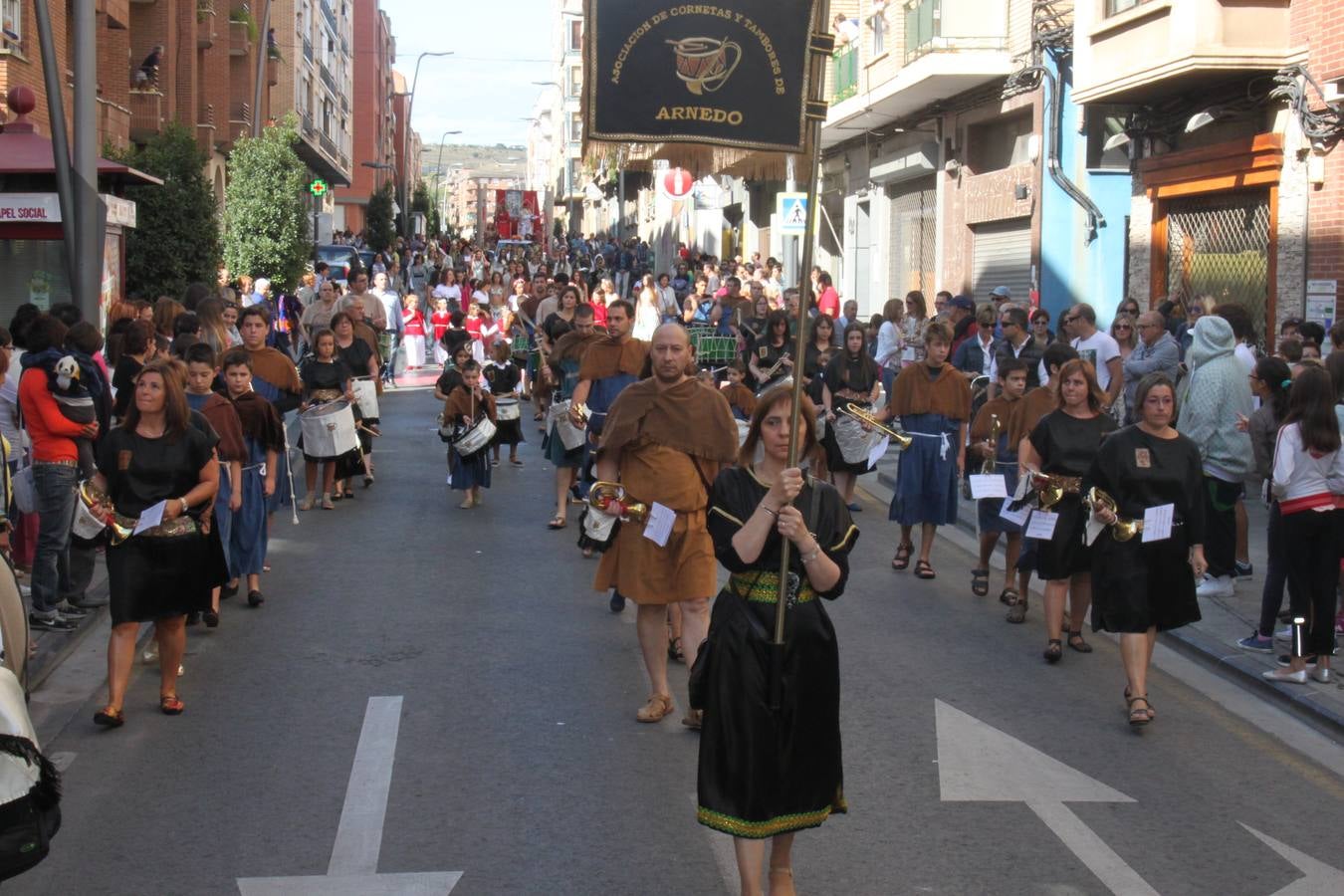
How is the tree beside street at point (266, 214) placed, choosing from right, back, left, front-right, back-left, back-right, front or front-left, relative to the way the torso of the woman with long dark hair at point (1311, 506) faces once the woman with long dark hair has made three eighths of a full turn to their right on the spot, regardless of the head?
back-left

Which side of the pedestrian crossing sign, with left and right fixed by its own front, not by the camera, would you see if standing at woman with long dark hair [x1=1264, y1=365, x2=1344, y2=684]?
front

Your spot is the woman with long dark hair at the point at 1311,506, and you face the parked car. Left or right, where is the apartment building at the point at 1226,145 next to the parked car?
right

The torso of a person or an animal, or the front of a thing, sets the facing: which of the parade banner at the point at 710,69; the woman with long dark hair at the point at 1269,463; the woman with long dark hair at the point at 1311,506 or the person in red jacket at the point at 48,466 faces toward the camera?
the parade banner

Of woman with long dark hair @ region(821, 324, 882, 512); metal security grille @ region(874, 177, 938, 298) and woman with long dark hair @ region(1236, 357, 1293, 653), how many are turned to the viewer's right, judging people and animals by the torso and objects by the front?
0

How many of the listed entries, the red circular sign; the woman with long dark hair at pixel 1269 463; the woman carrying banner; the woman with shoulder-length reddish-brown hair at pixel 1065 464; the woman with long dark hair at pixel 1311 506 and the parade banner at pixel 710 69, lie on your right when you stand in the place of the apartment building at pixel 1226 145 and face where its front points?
1

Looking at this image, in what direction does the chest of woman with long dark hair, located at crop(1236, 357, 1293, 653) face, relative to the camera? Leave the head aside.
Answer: to the viewer's left

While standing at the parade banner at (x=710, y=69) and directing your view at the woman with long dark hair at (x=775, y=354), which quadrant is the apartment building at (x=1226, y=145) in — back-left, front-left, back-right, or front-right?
front-right

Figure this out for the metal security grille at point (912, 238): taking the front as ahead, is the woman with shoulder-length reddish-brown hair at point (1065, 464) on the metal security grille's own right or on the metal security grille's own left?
on the metal security grille's own left

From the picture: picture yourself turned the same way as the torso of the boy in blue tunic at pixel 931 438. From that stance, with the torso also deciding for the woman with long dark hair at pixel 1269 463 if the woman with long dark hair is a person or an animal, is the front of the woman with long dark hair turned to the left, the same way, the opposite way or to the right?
to the right

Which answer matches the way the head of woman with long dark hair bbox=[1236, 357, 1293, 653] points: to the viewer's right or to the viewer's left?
to the viewer's left

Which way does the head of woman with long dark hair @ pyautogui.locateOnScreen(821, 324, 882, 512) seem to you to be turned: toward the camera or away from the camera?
toward the camera

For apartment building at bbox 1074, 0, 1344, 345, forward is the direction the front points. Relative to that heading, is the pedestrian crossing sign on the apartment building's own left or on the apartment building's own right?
on the apartment building's own right

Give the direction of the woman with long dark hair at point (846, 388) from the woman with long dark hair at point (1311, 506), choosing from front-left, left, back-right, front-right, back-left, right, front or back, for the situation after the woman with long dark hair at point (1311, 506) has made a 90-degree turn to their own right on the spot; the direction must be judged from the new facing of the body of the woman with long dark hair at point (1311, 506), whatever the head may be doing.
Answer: left

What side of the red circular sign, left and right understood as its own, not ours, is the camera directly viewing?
front

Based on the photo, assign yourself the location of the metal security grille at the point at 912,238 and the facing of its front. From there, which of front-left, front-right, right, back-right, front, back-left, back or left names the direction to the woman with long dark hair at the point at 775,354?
front-left

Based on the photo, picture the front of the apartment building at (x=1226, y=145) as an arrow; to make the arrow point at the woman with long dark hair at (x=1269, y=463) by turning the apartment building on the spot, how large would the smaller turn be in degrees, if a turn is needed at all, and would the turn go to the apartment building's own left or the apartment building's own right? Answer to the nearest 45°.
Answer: approximately 45° to the apartment building's own left

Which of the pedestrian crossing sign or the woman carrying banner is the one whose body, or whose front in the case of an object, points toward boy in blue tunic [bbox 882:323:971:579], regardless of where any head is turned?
the pedestrian crossing sign

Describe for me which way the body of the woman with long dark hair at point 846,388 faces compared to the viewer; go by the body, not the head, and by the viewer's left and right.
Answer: facing the viewer

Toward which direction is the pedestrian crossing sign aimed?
toward the camera

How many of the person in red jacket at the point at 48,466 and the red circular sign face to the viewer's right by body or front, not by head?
1

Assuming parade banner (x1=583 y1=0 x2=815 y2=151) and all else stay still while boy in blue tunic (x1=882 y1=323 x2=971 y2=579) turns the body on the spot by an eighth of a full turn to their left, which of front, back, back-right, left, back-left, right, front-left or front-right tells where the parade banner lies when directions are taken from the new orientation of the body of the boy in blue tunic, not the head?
front-right

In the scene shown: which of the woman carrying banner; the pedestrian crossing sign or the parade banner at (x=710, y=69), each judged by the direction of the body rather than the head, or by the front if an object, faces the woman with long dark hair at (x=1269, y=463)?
the pedestrian crossing sign

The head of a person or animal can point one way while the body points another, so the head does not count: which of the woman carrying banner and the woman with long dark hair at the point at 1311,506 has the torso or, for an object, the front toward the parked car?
the woman with long dark hair

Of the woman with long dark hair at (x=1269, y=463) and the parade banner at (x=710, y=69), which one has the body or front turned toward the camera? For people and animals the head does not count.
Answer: the parade banner
